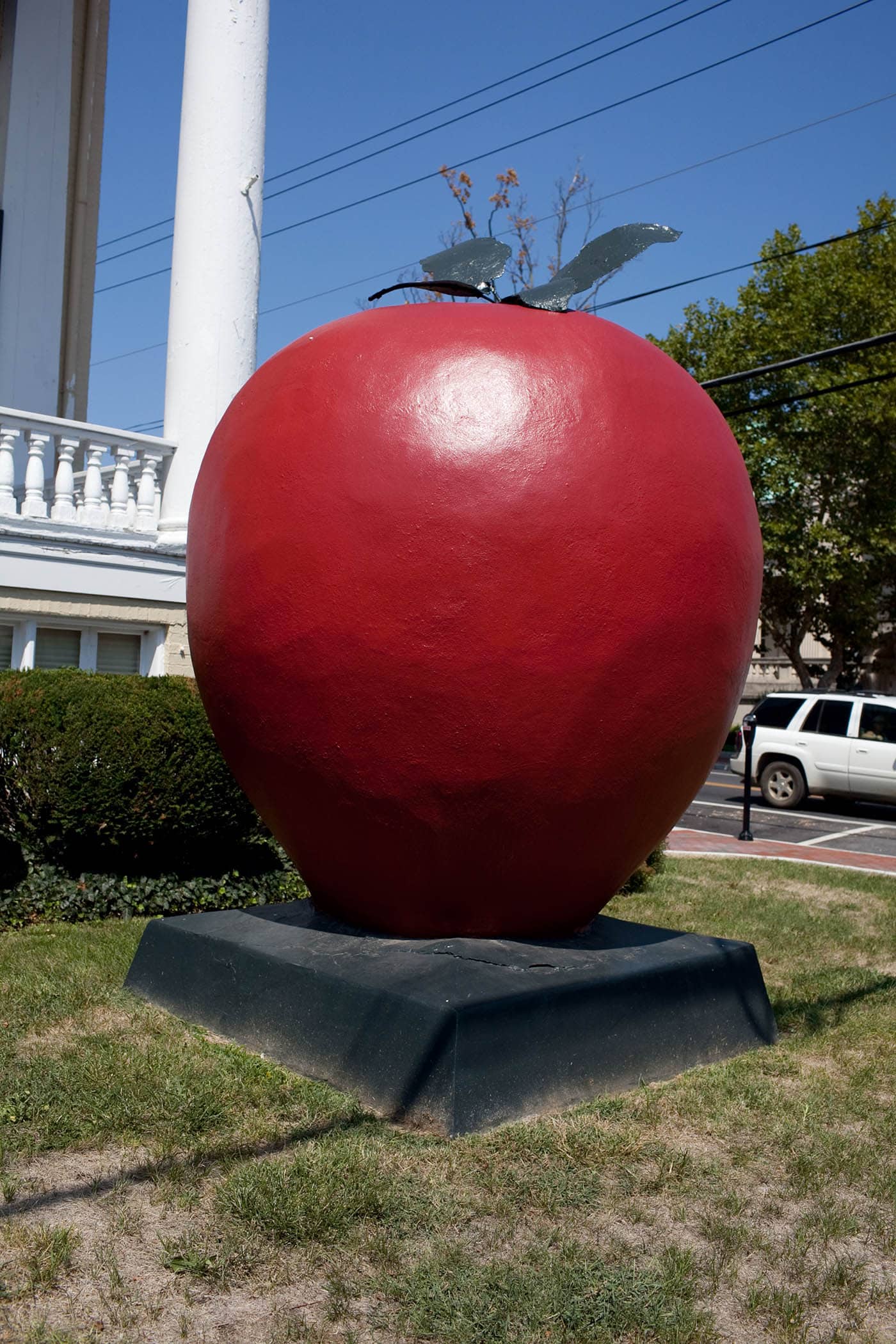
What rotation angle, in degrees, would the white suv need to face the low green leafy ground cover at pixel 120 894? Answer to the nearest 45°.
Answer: approximately 90° to its right

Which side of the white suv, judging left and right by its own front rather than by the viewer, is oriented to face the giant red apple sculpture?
right

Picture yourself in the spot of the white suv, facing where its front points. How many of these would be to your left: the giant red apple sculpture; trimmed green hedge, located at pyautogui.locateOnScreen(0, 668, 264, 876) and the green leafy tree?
1

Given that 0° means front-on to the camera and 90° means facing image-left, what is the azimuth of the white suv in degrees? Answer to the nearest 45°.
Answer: approximately 270°

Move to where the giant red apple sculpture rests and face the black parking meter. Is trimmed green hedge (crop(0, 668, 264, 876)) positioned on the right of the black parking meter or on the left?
left

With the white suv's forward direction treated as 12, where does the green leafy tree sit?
The green leafy tree is roughly at 9 o'clock from the white suv.
